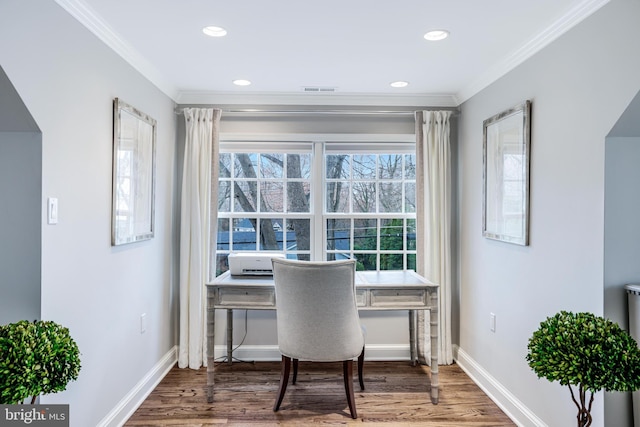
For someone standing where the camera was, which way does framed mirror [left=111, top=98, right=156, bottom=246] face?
facing the viewer and to the right of the viewer

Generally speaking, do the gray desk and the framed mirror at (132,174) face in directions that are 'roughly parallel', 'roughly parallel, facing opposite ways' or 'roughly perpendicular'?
roughly perpendicular

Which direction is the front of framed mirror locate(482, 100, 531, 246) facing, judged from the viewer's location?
facing the viewer and to the left of the viewer

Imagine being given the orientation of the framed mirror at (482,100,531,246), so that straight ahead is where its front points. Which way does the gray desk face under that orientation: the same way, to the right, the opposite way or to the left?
to the left

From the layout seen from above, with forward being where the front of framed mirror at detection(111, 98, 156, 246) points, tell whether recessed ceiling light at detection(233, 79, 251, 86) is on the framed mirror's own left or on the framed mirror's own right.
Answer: on the framed mirror's own left

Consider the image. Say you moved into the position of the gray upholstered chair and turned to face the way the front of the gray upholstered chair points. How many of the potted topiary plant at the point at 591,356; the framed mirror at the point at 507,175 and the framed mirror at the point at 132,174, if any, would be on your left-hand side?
1

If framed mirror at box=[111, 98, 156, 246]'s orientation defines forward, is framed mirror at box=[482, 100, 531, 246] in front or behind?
in front

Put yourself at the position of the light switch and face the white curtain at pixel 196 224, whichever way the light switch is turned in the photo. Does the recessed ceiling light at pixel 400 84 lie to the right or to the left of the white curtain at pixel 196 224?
right

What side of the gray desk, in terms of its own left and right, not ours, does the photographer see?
front

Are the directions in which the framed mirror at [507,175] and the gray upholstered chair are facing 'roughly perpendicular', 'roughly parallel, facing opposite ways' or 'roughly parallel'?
roughly perpendicular

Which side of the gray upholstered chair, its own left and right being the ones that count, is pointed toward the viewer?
back

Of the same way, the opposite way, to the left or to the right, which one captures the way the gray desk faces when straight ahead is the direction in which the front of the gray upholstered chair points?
the opposite way

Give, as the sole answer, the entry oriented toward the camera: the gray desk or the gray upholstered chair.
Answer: the gray desk

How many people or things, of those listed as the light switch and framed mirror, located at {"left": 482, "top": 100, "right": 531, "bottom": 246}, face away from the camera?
0

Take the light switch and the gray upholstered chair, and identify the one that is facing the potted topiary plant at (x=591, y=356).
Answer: the light switch

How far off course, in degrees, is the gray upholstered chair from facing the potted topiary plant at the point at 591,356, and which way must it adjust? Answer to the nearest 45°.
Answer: approximately 135° to its right

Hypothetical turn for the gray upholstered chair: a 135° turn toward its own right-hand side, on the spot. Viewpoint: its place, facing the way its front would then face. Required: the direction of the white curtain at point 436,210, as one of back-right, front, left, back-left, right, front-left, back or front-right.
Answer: left

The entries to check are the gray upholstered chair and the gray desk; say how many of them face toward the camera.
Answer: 1
